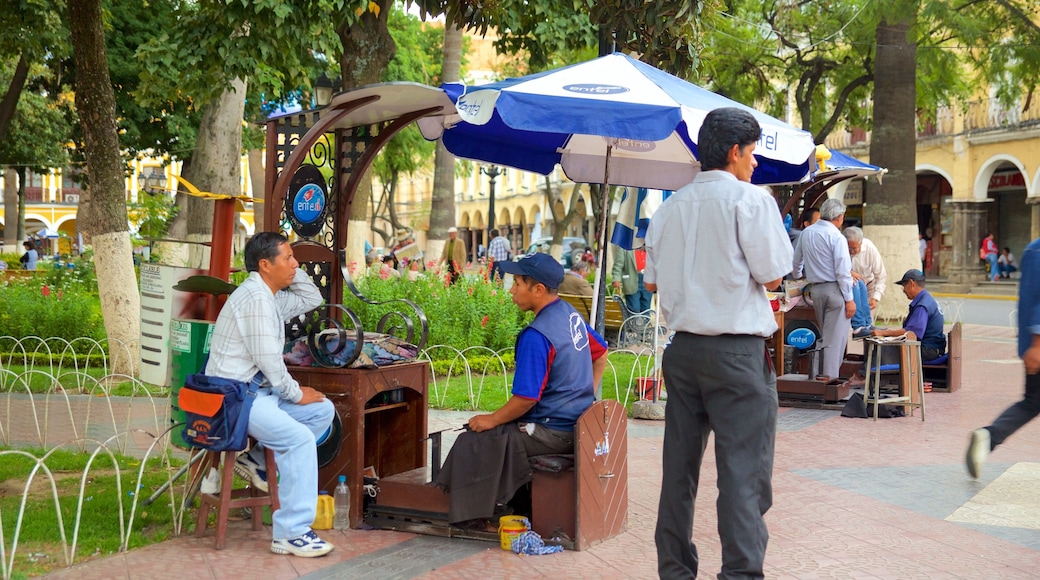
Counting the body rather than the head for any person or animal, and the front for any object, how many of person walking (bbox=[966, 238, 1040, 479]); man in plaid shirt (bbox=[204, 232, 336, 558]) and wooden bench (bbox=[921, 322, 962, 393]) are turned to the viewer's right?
2

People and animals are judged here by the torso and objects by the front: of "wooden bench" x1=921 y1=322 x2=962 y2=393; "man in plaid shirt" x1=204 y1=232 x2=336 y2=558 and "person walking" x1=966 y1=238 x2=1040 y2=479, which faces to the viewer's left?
the wooden bench

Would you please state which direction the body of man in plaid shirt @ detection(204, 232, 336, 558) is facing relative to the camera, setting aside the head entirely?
to the viewer's right

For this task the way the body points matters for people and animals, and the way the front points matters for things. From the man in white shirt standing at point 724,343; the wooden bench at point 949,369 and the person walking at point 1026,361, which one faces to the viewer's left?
the wooden bench

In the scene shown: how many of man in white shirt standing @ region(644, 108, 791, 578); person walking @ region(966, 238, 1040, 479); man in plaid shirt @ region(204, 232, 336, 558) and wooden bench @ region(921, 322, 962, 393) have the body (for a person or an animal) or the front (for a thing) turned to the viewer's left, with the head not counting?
1

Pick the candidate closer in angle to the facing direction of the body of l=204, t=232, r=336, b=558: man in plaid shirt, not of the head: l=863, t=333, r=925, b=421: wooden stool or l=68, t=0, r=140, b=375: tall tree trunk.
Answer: the wooden stool

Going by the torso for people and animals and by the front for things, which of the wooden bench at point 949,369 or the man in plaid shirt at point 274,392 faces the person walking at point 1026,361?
the man in plaid shirt

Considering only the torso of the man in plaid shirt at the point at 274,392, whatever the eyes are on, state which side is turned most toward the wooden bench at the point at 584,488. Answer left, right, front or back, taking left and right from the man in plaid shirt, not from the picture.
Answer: front

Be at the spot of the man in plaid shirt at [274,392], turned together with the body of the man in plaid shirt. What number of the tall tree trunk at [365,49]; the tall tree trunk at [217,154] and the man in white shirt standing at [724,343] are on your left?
2

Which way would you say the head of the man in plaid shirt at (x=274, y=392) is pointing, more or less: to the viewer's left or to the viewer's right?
to the viewer's right

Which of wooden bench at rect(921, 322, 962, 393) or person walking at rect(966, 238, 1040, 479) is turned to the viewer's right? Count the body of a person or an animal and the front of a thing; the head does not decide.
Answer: the person walking

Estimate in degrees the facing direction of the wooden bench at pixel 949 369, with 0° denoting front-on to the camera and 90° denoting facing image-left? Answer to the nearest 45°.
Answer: approximately 90°

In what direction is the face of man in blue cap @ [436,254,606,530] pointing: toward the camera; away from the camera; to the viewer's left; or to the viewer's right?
to the viewer's left

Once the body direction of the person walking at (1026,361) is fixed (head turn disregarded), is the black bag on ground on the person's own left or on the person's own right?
on the person's own left
